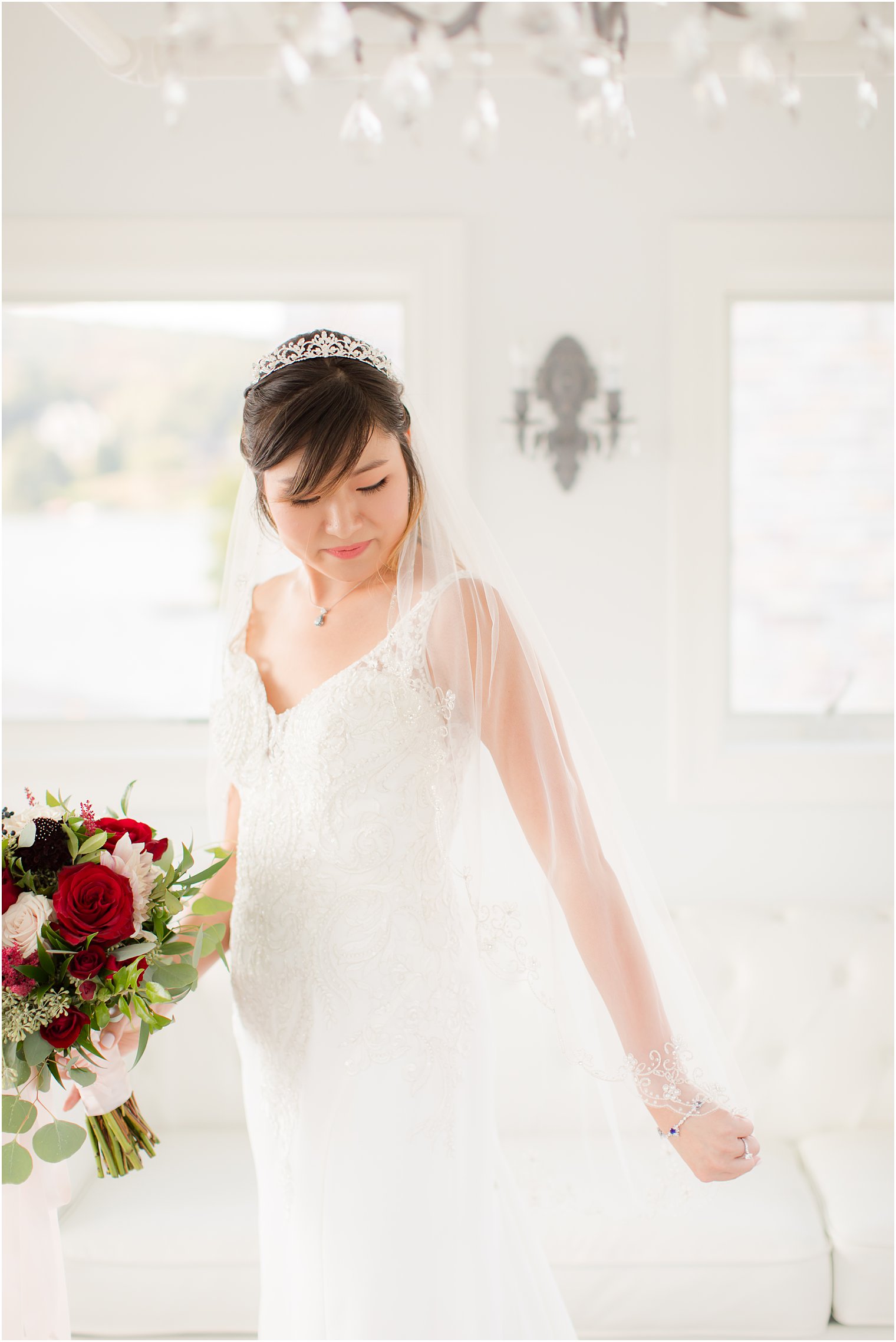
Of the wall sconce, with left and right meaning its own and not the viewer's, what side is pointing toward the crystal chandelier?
front

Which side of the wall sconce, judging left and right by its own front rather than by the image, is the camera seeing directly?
front

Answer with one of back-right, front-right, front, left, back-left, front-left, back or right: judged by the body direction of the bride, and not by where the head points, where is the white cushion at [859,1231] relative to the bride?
back

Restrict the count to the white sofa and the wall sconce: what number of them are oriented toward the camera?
2

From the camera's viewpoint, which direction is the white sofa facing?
toward the camera

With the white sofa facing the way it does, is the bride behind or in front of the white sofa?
in front

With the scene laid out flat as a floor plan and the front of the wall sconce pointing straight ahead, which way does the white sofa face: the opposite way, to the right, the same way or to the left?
the same way

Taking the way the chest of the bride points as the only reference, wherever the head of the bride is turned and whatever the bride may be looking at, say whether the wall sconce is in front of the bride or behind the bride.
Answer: behind

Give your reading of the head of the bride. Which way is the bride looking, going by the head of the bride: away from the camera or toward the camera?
toward the camera

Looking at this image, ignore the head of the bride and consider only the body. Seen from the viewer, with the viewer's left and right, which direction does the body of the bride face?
facing the viewer and to the left of the viewer
